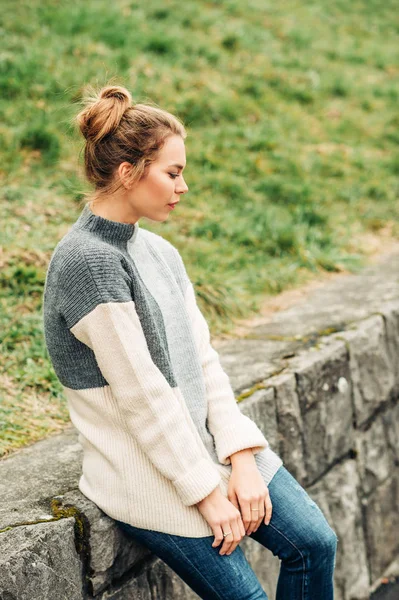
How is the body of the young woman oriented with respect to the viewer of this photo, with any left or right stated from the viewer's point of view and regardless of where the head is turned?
facing the viewer and to the right of the viewer

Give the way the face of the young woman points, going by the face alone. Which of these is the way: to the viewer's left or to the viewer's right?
to the viewer's right
